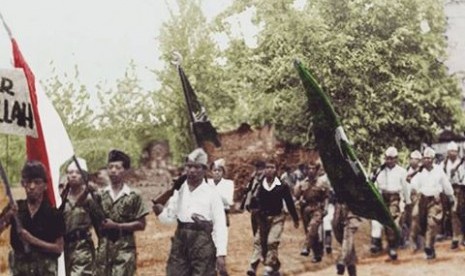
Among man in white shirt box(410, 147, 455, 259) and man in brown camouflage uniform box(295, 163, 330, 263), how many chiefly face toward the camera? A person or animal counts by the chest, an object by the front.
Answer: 2

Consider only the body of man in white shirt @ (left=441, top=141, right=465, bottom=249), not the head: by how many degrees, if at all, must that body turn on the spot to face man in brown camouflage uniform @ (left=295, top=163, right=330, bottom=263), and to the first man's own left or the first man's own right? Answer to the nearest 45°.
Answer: approximately 45° to the first man's own right

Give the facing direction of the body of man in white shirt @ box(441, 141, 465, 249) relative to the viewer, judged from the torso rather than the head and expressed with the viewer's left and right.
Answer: facing the viewer and to the left of the viewer

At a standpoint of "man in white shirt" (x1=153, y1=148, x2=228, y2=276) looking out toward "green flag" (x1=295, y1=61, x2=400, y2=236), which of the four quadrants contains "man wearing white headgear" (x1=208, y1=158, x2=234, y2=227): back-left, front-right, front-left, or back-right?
front-left

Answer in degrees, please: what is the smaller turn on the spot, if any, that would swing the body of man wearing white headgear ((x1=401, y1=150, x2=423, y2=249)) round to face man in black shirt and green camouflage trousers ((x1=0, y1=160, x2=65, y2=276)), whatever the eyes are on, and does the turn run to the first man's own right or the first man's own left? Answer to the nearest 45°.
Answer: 0° — they already face them

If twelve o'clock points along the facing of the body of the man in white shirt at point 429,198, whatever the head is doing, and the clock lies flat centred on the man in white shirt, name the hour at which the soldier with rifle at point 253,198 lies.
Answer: The soldier with rifle is roughly at 2 o'clock from the man in white shirt.

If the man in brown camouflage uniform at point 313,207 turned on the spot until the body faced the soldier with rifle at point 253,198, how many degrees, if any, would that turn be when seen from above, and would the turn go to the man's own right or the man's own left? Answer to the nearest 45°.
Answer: approximately 45° to the man's own right

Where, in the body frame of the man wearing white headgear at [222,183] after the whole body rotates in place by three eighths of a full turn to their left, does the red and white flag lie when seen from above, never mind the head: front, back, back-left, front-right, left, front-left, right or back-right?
back-right

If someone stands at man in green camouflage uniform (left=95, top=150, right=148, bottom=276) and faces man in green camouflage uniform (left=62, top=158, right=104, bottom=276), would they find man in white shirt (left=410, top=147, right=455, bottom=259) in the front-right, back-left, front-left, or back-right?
back-right

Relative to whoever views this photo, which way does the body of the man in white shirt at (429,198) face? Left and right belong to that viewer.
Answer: facing the viewer
